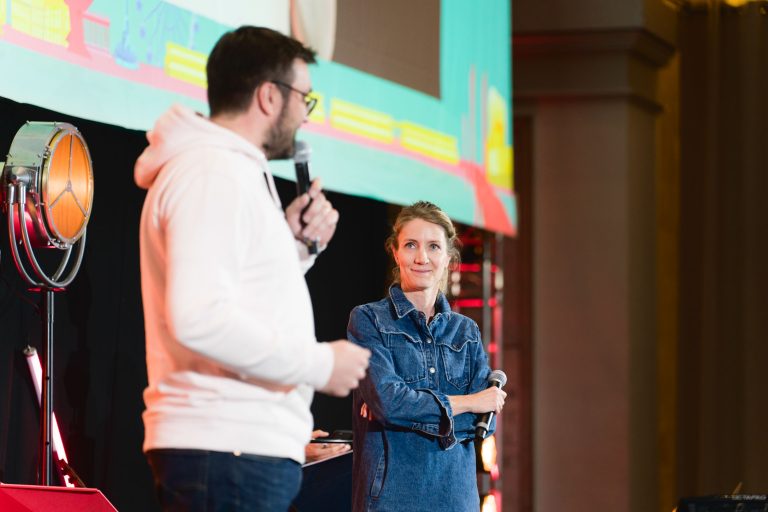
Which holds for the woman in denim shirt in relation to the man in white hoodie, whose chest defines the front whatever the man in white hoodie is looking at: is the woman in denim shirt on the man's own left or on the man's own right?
on the man's own left

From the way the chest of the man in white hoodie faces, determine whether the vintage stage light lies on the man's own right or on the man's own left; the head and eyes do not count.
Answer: on the man's own left

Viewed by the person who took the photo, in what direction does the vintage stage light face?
facing the viewer and to the right of the viewer

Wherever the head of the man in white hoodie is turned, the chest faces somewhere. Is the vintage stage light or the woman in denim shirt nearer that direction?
the woman in denim shirt

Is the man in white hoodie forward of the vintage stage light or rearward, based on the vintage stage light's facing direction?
forward

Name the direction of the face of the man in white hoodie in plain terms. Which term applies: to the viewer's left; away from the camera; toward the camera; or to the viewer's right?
to the viewer's right

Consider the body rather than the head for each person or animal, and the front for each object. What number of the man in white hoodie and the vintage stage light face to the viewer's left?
0

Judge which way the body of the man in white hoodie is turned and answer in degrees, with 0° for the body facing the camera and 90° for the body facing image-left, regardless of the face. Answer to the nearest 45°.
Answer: approximately 270°

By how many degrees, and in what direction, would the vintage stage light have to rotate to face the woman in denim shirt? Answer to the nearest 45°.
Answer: approximately 45° to its left
